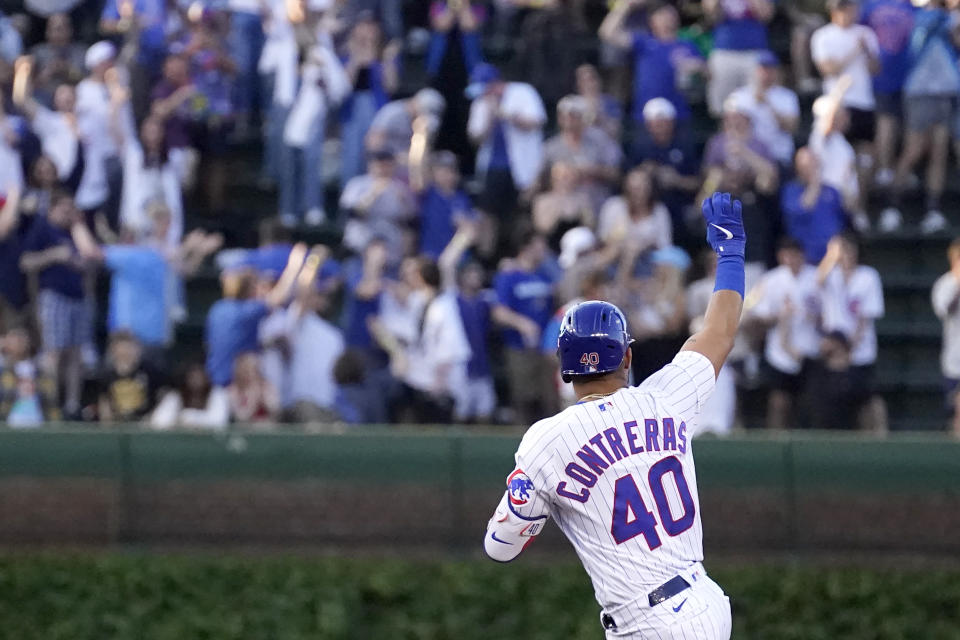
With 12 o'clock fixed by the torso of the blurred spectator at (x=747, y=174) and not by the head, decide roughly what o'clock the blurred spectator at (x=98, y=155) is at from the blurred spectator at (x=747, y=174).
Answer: the blurred spectator at (x=98, y=155) is roughly at 3 o'clock from the blurred spectator at (x=747, y=174).

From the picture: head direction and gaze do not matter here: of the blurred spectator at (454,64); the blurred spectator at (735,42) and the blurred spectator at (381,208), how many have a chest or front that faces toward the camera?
3

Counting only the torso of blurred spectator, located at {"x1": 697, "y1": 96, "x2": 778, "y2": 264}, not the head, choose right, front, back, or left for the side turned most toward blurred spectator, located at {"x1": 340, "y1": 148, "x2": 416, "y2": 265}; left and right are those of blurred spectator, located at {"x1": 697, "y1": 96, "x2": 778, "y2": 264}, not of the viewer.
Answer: right

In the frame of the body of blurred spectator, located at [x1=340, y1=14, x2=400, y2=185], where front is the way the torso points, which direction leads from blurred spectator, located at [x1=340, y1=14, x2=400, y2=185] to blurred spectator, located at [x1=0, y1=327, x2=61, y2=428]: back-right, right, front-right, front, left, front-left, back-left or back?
front-right

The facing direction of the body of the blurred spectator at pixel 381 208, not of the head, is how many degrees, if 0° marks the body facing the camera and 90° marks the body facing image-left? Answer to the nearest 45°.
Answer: approximately 0°

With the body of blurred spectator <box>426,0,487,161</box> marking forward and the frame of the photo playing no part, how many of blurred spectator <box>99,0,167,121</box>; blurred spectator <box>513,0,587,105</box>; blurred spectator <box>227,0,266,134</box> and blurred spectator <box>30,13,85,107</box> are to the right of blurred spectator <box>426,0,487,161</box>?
3

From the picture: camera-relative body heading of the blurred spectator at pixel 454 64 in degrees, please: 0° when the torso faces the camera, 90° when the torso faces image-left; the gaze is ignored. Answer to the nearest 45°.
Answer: approximately 0°

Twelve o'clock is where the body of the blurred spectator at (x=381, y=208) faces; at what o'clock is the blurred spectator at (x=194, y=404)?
the blurred spectator at (x=194, y=404) is roughly at 2 o'clock from the blurred spectator at (x=381, y=208).

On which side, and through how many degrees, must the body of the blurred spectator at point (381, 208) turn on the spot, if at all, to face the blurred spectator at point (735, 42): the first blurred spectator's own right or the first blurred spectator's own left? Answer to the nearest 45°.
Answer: approximately 90° to the first blurred spectator's own left

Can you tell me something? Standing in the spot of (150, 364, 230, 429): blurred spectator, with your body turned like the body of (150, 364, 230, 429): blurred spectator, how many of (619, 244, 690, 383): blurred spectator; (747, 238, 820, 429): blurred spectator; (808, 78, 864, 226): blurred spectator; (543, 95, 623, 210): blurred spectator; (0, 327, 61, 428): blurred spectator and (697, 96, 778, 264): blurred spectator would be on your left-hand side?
5

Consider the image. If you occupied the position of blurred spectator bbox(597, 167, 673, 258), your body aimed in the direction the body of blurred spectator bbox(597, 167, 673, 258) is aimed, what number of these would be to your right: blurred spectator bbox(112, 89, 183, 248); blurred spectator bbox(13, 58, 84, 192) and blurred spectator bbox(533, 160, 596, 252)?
3

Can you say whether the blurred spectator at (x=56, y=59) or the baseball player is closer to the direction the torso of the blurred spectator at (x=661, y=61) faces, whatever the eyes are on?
the baseball player

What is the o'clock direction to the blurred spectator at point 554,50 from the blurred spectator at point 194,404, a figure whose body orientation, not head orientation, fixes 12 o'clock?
the blurred spectator at point 554,50 is roughly at 8 o'clock from the blurred spectator at point 194,404.

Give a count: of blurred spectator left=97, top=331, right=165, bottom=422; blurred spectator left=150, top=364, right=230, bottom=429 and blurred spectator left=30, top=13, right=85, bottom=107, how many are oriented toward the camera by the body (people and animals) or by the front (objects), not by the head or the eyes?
3

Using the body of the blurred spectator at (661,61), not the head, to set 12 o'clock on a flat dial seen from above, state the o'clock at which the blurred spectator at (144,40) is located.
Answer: the blurred spectator at (144,40) is roughly at 3 o'clock from the blurred spectator at (661,61).
